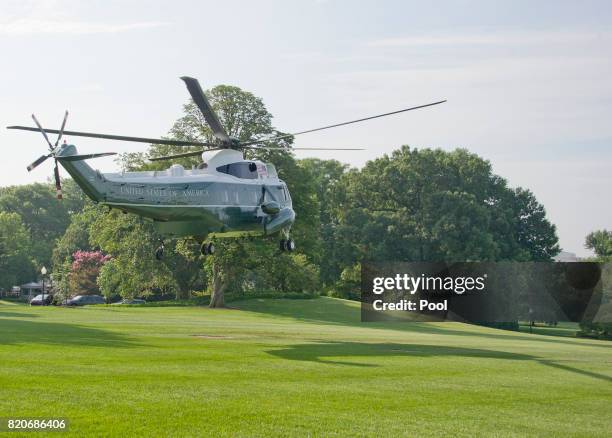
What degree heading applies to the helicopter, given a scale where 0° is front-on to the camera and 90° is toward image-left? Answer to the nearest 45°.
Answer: approximately 225°
